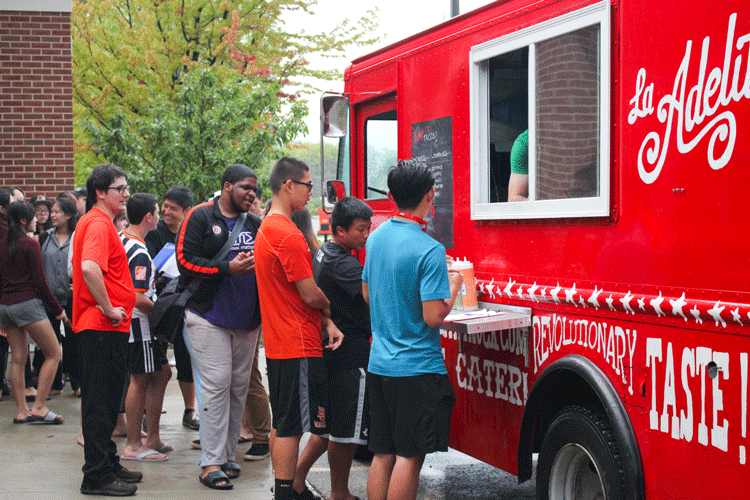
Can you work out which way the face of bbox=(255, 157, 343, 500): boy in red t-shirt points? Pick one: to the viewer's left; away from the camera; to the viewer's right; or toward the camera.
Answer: to the viewer's right

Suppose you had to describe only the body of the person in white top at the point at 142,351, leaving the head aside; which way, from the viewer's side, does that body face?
to the viewer's right

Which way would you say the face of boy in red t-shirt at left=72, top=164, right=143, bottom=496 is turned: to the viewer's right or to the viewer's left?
to the viewer's right

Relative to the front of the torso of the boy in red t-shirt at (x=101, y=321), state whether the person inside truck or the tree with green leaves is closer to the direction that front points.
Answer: the person inside truck

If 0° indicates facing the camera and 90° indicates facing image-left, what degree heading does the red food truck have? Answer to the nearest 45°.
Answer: approximately 135°

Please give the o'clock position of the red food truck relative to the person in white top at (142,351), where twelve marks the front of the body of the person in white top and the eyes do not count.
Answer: The red food truck is roughly at 2 o'clock from the person in white top.

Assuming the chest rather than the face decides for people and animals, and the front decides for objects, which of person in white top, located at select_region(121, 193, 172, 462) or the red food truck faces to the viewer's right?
the person in white top

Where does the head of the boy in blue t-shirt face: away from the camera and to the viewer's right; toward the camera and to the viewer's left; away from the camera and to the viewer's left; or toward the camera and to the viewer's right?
away from the camera and to the viewer's right

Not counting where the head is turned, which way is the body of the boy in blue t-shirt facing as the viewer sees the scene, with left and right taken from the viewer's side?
facing away from the viewer and to the right of the viewer

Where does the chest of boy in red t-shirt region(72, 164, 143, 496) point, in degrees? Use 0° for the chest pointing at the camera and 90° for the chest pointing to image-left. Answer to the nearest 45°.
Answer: approximately 270°

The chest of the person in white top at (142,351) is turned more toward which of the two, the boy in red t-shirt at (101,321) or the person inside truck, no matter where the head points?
the person inside truck

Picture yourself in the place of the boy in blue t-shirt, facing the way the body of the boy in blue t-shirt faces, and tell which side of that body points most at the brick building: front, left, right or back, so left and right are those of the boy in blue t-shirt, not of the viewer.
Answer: left

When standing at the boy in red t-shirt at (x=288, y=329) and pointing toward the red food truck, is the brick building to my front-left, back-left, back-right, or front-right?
back-left
